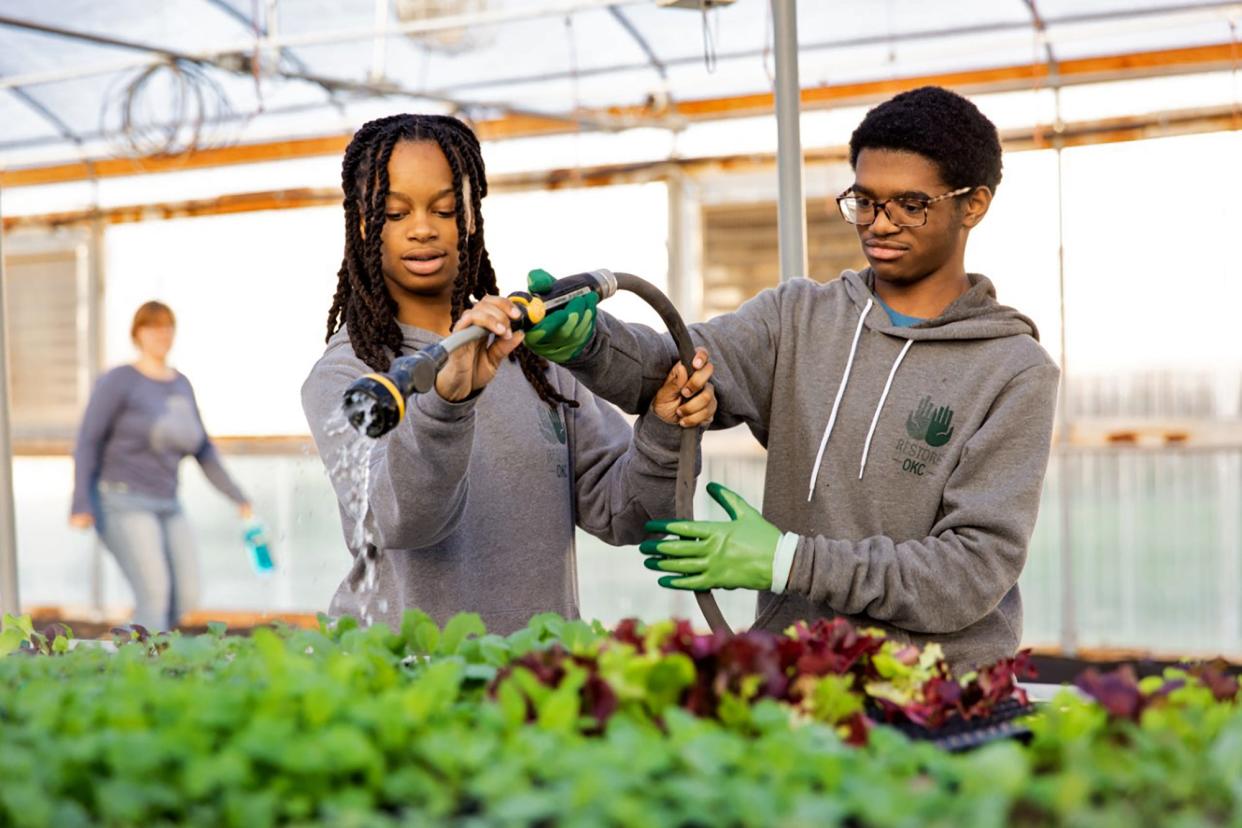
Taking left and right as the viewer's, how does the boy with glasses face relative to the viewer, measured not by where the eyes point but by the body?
facing the viewer and to the left of the viewer

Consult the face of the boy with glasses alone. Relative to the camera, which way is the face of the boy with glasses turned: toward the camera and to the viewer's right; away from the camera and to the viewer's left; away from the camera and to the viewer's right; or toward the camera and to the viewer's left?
toward the camera and to the viewer's left

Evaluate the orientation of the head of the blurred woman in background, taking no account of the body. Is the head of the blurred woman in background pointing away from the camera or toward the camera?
toward the camera

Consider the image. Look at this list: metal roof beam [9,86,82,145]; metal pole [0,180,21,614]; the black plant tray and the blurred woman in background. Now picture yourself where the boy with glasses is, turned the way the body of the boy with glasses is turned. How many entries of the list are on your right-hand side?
3

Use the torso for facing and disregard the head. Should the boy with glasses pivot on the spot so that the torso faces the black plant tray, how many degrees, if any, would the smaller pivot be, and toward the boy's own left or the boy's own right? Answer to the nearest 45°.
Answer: approximately 45° to the boy's own left

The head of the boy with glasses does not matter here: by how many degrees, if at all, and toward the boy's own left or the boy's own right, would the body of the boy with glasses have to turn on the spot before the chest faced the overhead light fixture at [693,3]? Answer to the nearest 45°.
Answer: approximately 135° to the boy's own right

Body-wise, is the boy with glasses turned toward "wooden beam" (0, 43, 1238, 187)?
no

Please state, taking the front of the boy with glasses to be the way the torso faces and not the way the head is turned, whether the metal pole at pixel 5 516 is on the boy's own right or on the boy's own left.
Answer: on the boy's own right

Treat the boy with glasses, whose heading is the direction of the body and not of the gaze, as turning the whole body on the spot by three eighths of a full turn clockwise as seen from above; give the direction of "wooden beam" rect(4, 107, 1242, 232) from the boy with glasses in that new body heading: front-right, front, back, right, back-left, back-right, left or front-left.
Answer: front

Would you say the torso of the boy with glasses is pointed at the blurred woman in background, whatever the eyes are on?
no

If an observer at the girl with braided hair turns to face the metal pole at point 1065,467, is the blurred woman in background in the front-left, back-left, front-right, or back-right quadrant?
front-left

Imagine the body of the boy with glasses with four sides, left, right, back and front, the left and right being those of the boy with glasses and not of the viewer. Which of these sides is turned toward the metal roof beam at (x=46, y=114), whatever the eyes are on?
right

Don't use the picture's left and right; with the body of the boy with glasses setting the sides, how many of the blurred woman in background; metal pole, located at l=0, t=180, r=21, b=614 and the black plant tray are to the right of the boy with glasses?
2
